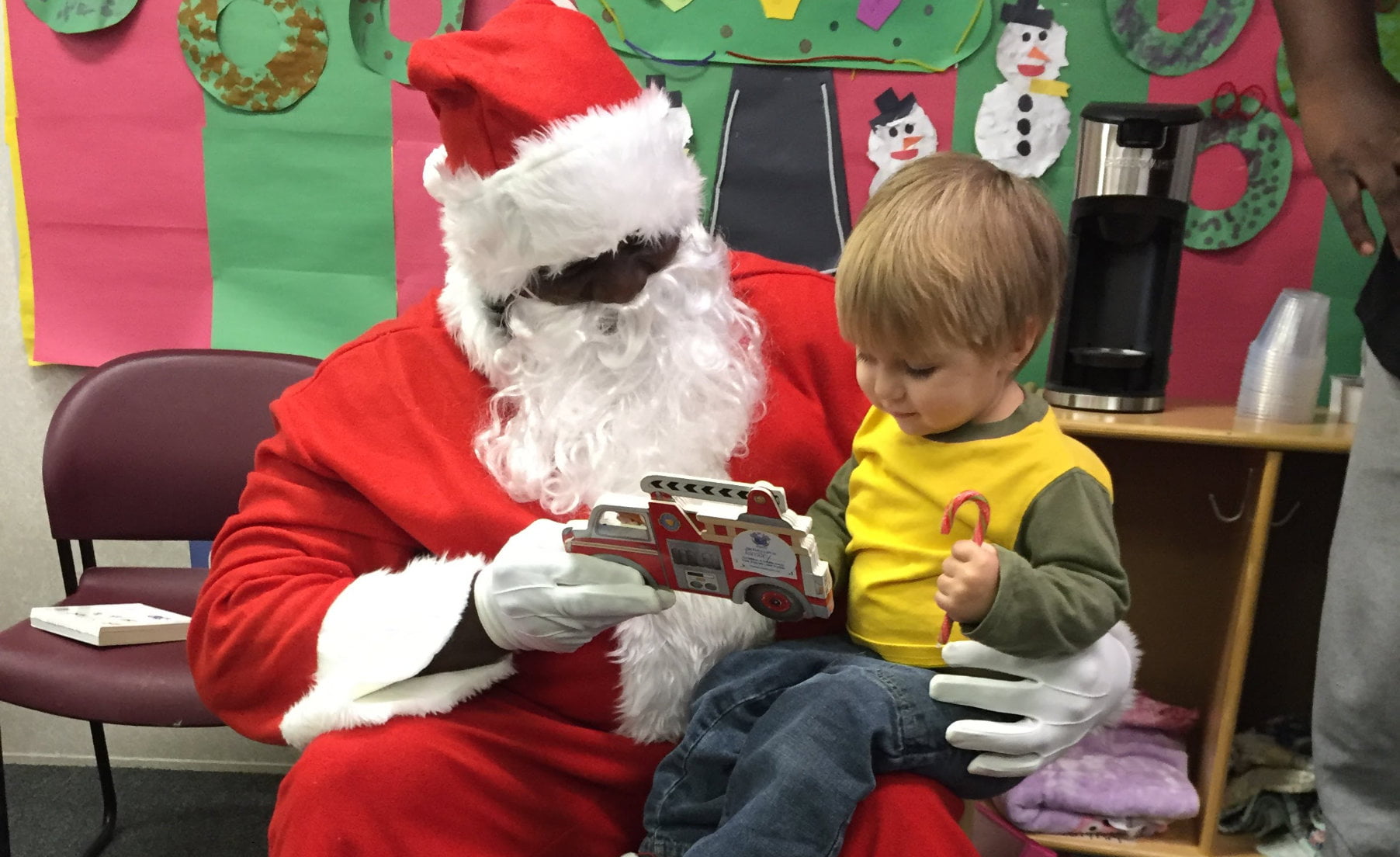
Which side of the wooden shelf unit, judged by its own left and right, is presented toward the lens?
front

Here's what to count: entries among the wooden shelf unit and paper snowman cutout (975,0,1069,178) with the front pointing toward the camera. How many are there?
2

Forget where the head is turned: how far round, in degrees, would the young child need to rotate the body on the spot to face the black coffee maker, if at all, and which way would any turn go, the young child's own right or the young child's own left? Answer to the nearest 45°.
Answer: approximately 135° to the young child's own right

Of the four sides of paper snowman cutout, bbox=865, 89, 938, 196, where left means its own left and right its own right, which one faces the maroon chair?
right

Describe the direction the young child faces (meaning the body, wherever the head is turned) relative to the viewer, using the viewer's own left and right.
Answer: facing the viewer and to the left of the viewer

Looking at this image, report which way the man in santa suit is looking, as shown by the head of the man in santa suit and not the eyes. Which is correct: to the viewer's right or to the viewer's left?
to the viewer's right

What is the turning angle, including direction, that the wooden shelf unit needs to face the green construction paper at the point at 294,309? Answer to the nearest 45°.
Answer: approximately 90° to its right

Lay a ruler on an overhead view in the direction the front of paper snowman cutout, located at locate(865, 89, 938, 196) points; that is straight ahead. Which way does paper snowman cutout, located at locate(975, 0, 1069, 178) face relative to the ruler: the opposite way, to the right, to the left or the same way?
the same way

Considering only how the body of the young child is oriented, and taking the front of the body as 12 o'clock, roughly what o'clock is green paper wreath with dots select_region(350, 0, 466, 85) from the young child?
The green paper wreath with dots is roughly at 3 o'clock from the young child.

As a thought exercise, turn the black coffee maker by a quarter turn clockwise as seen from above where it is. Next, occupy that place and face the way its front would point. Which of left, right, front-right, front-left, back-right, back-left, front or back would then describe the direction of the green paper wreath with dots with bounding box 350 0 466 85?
front

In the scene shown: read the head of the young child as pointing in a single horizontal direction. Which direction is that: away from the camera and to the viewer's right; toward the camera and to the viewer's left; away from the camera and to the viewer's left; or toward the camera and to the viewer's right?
toward the camera and to the viewer's left

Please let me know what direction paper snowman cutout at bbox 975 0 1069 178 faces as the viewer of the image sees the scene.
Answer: facing the viewer

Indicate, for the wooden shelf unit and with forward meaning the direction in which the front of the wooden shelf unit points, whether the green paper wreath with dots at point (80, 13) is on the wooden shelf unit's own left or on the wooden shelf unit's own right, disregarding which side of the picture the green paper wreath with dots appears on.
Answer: on the wooden shelf unit's own right

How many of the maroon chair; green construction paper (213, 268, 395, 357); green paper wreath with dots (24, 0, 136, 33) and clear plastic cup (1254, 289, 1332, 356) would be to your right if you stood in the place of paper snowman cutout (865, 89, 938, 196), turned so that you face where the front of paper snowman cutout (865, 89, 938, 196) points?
3
